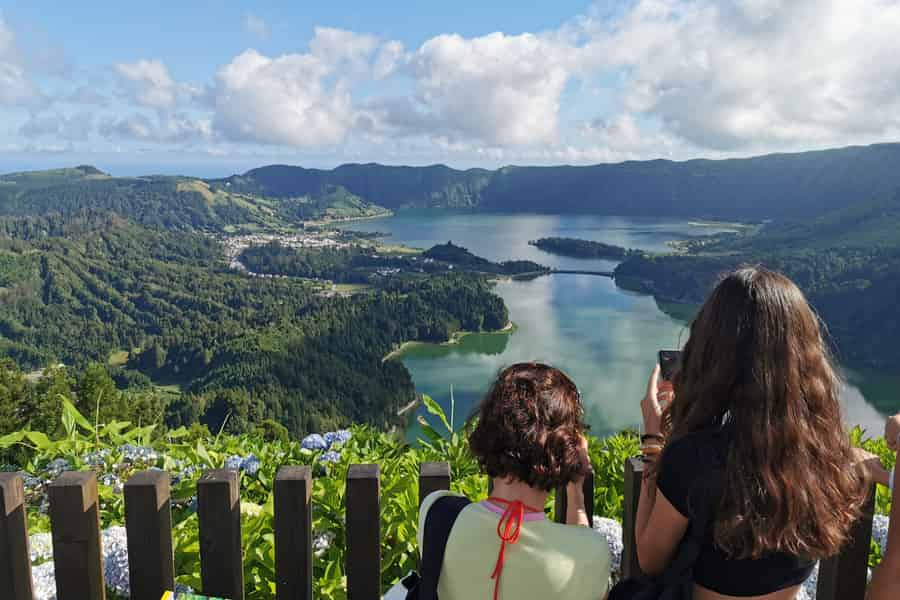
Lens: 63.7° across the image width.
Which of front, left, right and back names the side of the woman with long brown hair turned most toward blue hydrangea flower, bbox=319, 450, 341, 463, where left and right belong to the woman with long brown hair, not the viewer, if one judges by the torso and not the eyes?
left

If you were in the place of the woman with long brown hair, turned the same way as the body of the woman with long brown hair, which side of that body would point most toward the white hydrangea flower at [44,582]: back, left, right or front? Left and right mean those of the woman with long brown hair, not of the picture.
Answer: left

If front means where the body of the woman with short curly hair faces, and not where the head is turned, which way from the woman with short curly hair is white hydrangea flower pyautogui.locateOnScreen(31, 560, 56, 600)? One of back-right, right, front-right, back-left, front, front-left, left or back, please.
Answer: left

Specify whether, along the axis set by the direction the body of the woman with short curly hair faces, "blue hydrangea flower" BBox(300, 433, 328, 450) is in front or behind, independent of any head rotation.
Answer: in front

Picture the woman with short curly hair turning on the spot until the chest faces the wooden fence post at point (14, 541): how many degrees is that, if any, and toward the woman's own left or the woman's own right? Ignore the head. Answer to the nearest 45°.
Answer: approximately 90° to the woman's own left

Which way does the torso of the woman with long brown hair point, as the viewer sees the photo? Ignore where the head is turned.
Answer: away from the camera

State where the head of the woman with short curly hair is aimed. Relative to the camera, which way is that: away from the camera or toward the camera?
away from the camera

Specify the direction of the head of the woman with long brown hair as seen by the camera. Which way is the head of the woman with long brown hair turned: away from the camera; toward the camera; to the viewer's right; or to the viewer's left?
away from the camera

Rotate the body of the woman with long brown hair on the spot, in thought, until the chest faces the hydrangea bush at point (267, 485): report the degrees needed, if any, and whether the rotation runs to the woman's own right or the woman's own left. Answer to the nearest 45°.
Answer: approximately 90° to the woman's own left

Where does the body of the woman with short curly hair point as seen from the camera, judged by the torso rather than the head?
away from the camera
